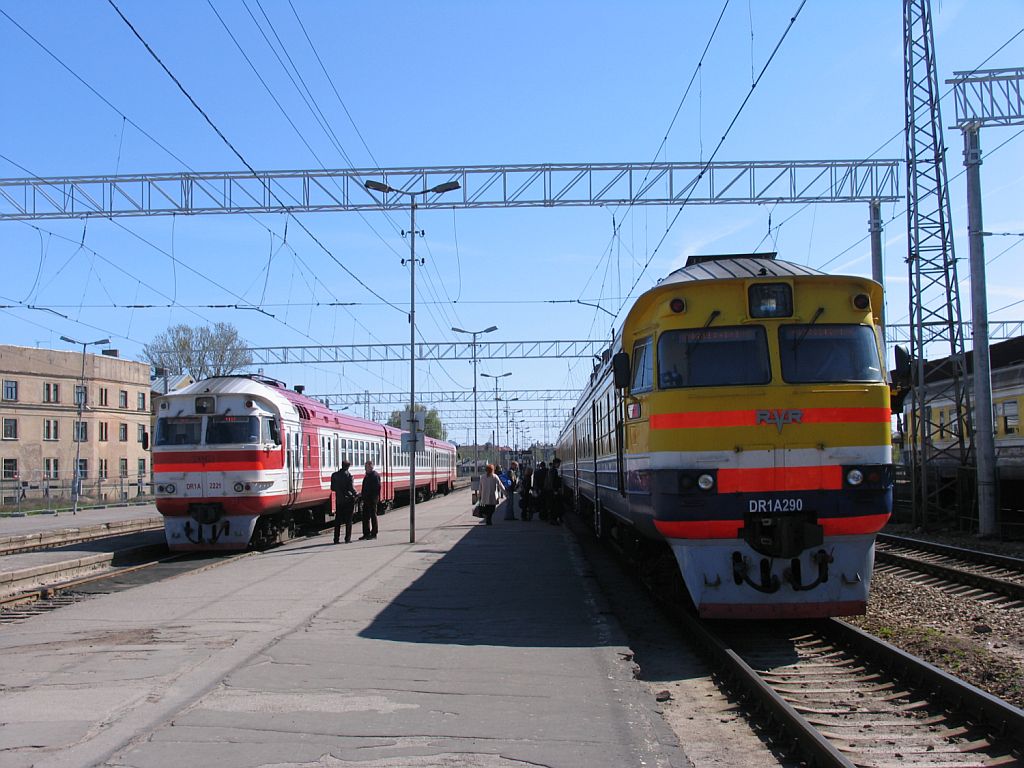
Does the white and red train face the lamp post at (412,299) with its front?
no

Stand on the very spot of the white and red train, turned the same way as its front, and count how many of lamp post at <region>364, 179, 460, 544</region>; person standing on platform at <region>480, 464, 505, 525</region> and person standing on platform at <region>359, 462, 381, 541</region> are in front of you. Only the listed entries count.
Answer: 0

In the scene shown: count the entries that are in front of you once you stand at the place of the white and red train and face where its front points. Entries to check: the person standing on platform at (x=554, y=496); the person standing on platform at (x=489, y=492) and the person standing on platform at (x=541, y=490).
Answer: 0

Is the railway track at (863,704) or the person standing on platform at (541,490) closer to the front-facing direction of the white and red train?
the railway track

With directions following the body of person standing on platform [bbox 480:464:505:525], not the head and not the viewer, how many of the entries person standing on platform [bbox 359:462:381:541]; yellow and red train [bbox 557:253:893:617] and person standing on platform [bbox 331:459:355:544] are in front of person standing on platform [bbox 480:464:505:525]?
0

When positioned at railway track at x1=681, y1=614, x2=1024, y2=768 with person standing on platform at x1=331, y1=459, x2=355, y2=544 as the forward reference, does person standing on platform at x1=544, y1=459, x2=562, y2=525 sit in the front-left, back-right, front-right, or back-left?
front-right

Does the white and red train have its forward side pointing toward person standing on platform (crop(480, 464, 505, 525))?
no

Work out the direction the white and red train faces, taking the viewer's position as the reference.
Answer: facing the viewer and to the left of the viewer
